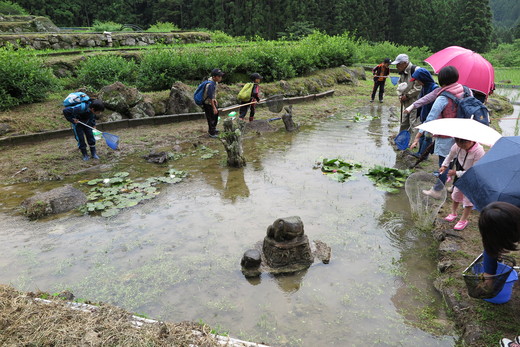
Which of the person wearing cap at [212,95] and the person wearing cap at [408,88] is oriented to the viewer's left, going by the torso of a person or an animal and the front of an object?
the person wearing cap at [408,88]

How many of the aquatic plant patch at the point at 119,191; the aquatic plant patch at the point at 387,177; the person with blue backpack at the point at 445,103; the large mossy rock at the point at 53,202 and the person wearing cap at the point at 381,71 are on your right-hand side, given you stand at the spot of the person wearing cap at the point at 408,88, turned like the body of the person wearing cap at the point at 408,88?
1

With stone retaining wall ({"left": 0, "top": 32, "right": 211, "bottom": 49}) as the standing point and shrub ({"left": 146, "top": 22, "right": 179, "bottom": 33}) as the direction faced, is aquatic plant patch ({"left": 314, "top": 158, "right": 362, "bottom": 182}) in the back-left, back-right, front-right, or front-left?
back-right

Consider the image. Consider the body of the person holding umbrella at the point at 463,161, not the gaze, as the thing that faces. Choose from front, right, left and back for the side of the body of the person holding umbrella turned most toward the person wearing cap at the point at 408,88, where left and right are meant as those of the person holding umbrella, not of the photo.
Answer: right

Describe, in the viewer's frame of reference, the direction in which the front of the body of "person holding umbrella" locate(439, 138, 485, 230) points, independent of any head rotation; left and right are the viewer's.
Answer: facing the viewer and to the left of the viewer

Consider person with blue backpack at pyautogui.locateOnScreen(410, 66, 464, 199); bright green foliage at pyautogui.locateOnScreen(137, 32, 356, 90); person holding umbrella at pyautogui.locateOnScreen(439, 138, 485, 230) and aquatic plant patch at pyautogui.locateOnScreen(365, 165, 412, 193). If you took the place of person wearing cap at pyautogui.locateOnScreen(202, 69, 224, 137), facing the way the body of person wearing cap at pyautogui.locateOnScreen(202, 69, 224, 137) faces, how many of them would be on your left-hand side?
1

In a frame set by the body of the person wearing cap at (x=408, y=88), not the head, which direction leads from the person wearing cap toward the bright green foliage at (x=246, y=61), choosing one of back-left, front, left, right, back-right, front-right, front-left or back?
front-right

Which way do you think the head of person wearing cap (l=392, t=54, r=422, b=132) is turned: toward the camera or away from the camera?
toward the camera

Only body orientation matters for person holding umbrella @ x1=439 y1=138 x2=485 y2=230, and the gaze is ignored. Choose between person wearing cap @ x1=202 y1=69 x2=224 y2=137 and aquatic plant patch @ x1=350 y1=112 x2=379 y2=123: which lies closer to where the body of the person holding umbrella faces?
the person wearing cap

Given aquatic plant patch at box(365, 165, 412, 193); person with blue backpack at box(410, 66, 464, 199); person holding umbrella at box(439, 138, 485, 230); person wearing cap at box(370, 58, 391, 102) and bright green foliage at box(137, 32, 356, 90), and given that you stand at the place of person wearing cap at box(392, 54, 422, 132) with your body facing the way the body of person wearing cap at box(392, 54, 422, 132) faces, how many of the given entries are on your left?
3

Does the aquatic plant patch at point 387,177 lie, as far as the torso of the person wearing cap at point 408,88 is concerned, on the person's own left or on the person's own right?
on the person's own left

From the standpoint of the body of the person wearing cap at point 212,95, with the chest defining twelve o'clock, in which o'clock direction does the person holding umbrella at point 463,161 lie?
The person holding umbrella is roughly at 2 o'clock from the person wearing cap.

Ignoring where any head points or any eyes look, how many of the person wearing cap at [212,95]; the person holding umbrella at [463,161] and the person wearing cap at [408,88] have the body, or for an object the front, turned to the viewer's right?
1

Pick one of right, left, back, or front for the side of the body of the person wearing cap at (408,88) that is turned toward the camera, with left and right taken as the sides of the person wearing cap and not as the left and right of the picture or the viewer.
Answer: left

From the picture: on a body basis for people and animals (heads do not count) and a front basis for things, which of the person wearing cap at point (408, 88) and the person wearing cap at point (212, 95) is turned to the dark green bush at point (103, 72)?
the person wearing cap at point (408, 88)

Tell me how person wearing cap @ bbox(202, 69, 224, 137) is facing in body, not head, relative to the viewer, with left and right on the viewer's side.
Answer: facing to the right of the viewer

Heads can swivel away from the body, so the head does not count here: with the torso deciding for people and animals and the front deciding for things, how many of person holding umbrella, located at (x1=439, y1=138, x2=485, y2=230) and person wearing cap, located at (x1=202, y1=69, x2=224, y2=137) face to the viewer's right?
1
